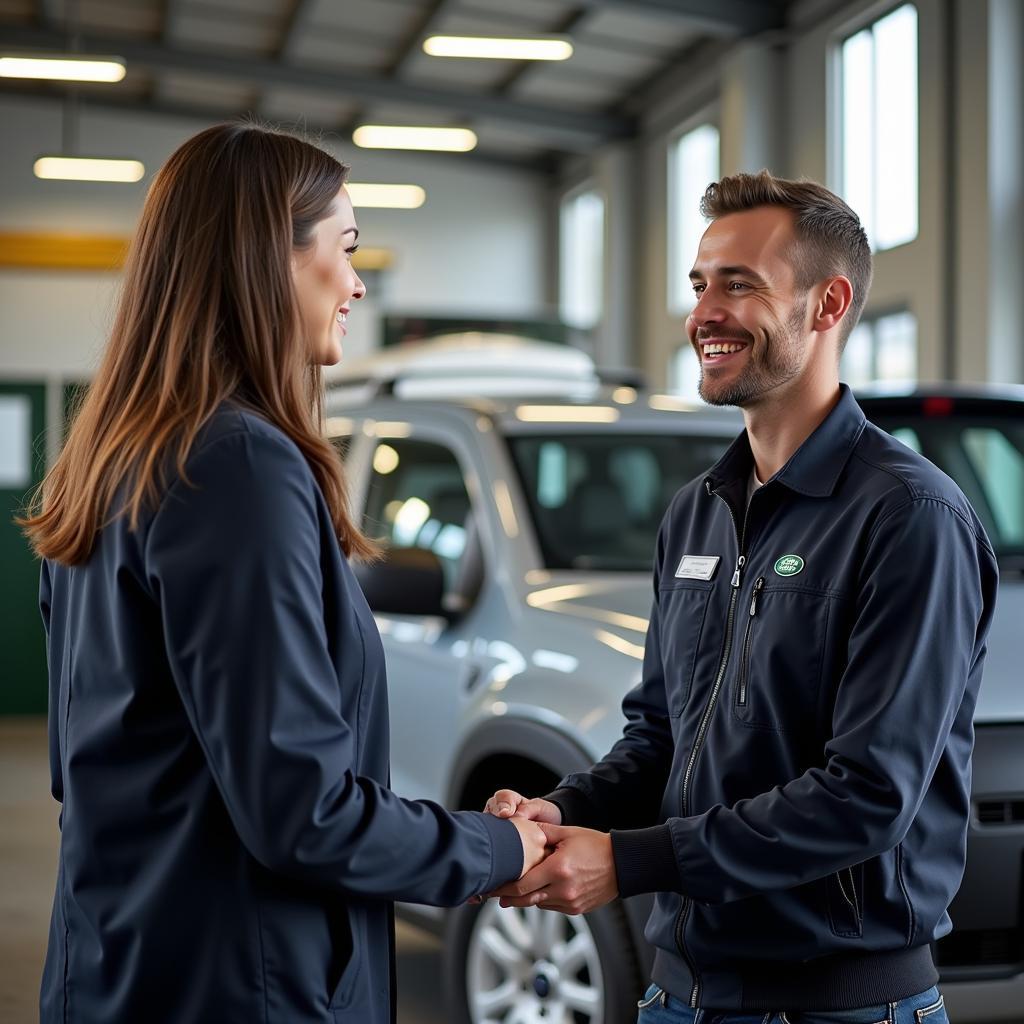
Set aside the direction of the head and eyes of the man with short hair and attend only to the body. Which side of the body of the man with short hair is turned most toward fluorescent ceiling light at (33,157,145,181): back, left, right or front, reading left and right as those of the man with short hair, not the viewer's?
right

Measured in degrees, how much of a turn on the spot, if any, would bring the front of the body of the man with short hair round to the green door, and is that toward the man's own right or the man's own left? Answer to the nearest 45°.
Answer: approximately 90° to the man's own right

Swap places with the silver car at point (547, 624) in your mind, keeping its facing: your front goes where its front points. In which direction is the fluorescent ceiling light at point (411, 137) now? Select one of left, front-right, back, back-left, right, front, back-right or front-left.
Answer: back-left

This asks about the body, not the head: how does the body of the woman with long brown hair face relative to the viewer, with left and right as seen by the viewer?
facing away from the viewer and to the right of the viewer

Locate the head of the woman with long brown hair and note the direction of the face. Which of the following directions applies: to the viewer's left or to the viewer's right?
to the viewer's right

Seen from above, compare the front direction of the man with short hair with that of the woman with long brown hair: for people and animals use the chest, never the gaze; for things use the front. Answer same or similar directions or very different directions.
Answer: very different directions

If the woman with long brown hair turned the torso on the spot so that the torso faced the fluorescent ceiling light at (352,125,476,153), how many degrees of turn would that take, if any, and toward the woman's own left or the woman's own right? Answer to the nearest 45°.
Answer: approximately 45° to the woman's own left

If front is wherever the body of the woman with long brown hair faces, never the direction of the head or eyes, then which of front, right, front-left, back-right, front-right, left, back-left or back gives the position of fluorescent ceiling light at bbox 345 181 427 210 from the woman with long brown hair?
front-left
